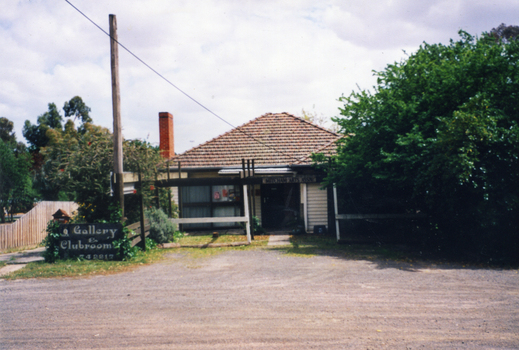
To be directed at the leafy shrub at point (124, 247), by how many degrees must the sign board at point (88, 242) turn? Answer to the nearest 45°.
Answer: approximately 90° to its left

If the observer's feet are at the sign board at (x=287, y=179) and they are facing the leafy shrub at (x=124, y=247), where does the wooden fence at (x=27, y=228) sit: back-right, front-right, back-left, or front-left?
front-right

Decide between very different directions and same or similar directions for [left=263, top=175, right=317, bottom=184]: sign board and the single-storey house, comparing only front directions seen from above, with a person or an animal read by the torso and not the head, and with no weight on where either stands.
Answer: same or similar directions

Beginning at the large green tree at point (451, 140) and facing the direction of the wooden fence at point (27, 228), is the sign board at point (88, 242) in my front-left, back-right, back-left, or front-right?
front-left

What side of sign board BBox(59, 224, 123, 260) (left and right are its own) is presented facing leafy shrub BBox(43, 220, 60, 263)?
right

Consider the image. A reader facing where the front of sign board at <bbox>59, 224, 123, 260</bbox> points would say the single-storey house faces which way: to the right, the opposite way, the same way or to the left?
the same way

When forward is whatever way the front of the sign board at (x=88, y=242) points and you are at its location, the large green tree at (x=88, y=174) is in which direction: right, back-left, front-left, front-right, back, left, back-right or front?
back

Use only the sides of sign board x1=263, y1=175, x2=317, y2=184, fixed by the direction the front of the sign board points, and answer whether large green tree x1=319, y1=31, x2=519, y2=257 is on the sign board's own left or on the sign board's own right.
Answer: on the sign board's own left

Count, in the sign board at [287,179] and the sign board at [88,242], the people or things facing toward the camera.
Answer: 2

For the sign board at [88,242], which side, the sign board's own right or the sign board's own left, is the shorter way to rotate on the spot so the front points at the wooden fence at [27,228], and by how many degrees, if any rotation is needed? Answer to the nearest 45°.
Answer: approximately 180°

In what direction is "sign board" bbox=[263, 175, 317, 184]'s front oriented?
toward the camera

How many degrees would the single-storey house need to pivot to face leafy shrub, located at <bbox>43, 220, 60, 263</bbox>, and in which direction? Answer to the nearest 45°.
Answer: approximately 45° to its right

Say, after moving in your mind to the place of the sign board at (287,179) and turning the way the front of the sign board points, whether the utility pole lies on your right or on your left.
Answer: on your right

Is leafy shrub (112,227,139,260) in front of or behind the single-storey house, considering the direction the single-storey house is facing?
in front

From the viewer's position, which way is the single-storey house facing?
facing the viewer
